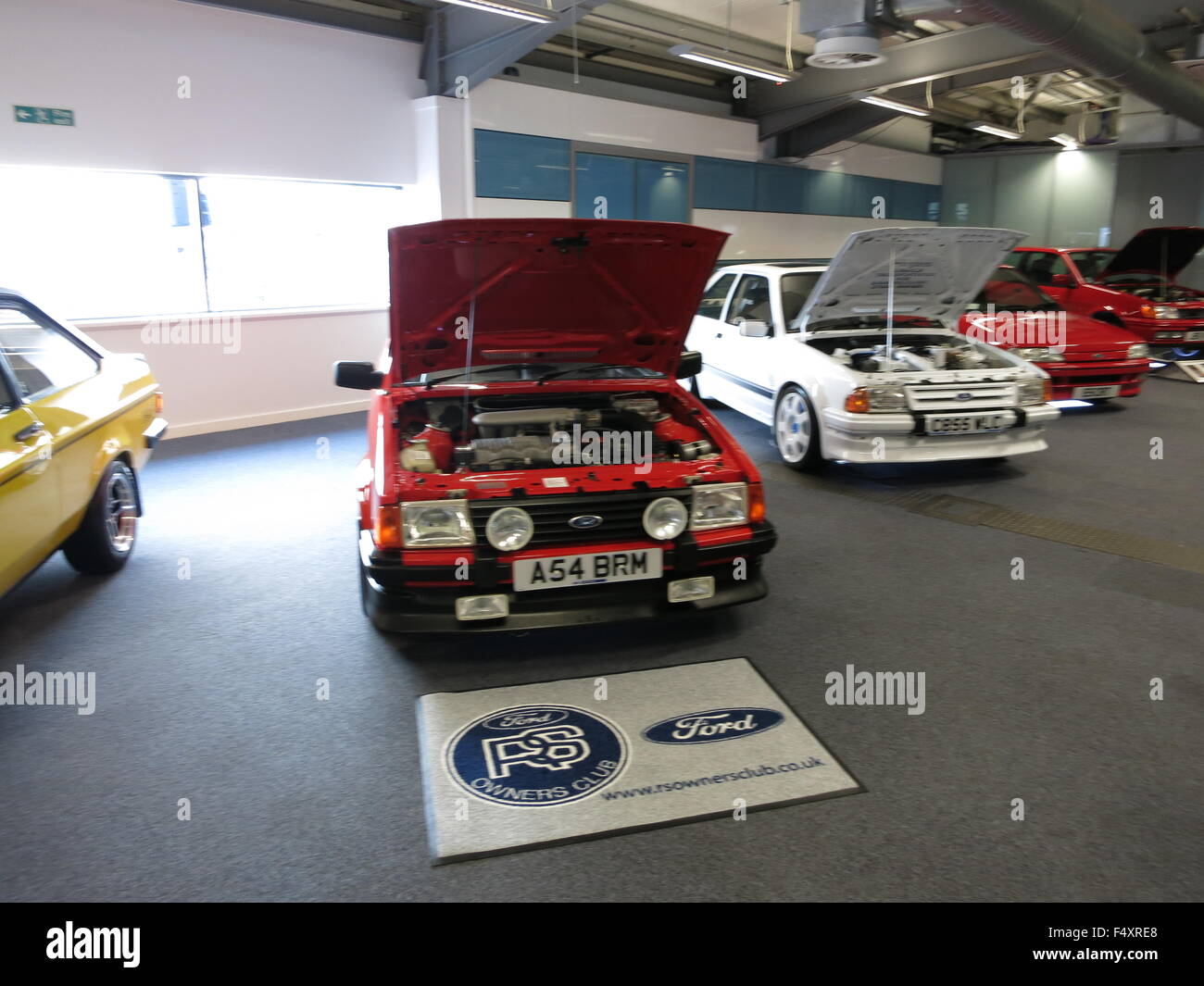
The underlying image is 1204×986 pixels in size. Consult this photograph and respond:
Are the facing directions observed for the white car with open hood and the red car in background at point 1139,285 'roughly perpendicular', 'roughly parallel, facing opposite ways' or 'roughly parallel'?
roughly parallel

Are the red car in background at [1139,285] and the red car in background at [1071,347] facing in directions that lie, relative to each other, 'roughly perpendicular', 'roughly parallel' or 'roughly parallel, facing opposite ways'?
roughly parallel

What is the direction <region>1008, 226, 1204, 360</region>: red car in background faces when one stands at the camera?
facing the viewer and to the right of the viewer

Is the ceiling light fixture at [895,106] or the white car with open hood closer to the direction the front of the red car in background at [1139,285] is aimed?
the white car with open hood

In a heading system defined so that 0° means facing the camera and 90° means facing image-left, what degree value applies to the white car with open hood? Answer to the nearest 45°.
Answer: approximately 315°

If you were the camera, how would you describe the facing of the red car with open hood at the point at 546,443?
facing the viewer

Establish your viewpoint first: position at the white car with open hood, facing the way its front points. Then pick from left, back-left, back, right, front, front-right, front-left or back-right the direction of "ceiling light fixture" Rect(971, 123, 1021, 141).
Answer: back-left

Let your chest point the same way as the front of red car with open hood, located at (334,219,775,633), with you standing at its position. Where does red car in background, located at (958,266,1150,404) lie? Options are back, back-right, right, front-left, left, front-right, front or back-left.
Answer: back-left
